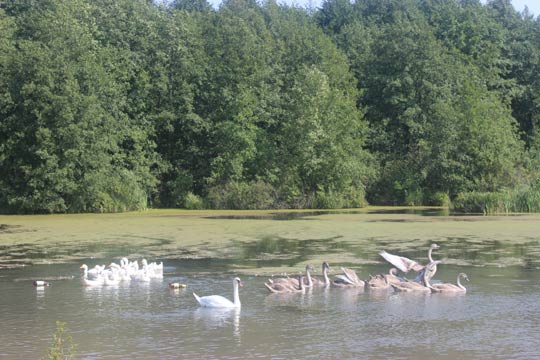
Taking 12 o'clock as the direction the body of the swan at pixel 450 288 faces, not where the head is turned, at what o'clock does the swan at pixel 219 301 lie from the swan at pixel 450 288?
the swan at pixel 219 301 is roughly at 5 o'clock from the swan at pixel 450 288.

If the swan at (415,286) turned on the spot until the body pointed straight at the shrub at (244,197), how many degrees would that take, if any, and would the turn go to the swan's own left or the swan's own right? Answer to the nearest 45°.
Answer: approximately 90° to the swan's own left

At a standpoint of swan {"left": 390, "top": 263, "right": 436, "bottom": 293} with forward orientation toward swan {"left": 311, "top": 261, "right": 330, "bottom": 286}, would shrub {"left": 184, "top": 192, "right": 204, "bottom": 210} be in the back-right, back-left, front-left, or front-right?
front-right

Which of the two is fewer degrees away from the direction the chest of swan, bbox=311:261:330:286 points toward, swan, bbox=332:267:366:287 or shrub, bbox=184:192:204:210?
the swan

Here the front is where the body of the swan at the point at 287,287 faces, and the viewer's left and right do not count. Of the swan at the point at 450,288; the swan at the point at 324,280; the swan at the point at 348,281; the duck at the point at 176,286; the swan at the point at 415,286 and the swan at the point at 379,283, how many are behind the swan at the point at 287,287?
1

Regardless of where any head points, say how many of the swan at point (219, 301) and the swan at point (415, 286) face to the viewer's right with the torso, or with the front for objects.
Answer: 2

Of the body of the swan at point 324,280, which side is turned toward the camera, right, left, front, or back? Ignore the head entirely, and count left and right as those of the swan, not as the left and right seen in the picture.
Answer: right

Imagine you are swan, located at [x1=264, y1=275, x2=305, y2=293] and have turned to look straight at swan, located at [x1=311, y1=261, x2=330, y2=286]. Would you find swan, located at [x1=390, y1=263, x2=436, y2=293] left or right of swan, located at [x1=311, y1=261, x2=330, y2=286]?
right

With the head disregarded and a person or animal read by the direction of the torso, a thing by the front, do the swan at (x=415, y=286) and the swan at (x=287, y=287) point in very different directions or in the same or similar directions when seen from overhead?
same or similar directions

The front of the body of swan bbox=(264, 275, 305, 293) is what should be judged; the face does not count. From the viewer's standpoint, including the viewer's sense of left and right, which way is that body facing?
facing to the right of the viewer

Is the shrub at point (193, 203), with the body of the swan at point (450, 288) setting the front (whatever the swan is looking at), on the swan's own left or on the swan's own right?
on the swan's own left

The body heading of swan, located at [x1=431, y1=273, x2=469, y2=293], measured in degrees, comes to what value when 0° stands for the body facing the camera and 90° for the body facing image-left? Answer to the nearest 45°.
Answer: approximately 270°

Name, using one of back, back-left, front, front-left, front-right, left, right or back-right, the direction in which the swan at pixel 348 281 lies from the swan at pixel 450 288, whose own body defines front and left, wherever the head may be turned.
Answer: back
